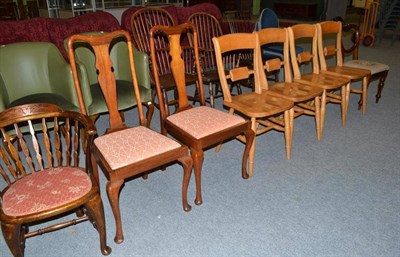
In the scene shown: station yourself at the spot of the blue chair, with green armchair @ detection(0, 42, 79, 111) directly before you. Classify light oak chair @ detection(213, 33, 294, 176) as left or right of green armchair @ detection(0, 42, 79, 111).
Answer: left
